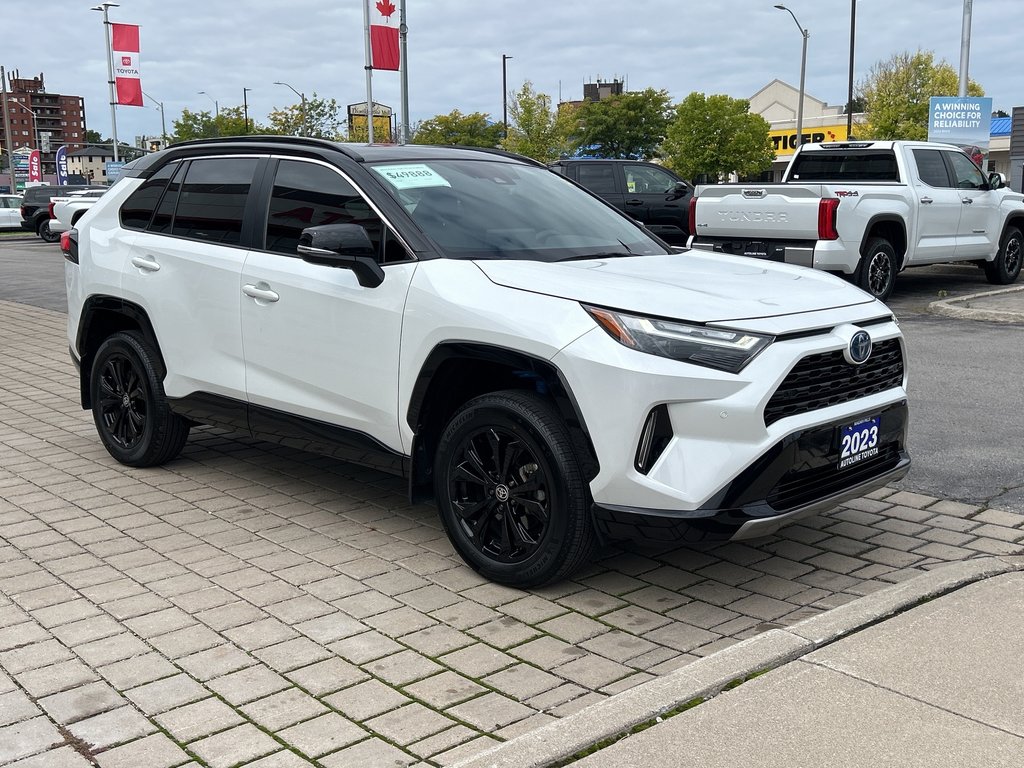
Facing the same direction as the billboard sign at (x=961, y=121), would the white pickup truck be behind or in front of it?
in front

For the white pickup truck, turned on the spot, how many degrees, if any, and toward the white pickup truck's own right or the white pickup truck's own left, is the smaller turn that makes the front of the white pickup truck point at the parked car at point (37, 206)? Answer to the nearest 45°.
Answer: approximately 90° to the white pickup truck's own left

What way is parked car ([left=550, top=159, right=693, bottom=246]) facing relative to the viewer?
to the viewer's right

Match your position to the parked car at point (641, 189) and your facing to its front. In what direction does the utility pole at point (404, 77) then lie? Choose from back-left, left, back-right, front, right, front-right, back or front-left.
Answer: back-left

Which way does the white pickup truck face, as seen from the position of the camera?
facing away from the viewer and to the right of the viewer

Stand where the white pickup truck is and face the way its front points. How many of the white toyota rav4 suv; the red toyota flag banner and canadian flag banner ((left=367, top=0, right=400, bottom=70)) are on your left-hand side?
2

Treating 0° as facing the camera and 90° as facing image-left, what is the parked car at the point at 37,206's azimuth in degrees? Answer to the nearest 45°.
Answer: approximately 225°

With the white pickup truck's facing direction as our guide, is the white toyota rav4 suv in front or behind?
behind

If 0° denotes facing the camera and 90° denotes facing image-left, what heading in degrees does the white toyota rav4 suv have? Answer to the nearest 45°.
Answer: approximately 315°

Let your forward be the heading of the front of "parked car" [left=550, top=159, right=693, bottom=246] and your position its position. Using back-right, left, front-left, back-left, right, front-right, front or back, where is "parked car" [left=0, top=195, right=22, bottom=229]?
back-left
